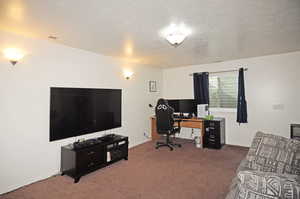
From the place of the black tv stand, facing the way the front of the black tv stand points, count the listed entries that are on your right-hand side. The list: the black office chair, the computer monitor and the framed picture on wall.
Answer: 0

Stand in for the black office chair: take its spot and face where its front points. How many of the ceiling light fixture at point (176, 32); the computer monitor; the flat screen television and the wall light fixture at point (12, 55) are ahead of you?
1

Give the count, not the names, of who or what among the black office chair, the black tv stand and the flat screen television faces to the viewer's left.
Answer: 0

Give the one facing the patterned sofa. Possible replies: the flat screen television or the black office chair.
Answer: the flat screen television

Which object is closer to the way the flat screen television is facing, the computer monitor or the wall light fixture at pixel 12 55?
the computer monitor

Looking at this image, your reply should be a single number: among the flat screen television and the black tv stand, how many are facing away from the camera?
0

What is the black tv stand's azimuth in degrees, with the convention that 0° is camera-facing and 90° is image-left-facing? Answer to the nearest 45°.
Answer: approximately 315°

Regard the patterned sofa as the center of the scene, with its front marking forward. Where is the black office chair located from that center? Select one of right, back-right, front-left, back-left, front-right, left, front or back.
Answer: right

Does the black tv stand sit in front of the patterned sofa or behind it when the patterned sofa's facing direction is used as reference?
in front

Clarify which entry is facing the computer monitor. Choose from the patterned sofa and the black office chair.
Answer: the black office chair

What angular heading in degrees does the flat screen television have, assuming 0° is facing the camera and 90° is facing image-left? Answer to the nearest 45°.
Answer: approximately 315°

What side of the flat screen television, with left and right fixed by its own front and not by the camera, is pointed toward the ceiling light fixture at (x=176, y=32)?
front

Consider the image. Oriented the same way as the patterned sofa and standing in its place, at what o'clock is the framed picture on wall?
The framed picture on wall is roughly at 3 o'clock from the patterned sofa.

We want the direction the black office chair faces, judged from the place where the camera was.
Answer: facing away from the viewer and to the right of the viewer

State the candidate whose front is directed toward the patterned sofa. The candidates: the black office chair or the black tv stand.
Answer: the black tv stand

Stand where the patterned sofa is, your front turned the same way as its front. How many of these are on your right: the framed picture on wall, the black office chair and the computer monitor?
3
